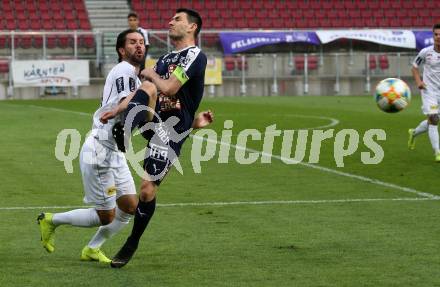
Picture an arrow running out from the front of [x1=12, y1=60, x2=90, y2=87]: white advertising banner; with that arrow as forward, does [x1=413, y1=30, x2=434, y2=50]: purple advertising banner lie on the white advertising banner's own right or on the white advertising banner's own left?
on the white advertising banner's own left

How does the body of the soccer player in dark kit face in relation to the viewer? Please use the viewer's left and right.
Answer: facing the viewer and to the left of the viewer

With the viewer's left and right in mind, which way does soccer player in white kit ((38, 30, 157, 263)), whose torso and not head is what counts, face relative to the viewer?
facing to the right of the viewer

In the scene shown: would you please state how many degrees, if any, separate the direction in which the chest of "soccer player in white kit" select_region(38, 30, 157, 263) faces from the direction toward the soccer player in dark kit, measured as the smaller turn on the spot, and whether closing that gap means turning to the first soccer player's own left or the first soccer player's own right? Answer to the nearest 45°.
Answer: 0° — they already face them

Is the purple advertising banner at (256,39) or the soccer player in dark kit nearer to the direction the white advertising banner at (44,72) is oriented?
the soccer player in dark kit

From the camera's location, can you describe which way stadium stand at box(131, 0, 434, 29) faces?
facing the viewer

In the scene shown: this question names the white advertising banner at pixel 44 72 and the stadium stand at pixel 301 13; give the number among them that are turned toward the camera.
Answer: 2

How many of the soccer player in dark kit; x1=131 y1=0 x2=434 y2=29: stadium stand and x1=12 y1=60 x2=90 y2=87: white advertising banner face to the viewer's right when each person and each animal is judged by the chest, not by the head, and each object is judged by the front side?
0

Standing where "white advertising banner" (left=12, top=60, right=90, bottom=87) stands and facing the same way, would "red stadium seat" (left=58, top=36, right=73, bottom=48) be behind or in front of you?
behind

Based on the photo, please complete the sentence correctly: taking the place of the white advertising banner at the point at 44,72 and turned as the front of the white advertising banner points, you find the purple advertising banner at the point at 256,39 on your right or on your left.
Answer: on your left

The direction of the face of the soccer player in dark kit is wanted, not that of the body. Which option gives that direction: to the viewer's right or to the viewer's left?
to the viewer's left

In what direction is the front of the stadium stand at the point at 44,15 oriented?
toward the camera

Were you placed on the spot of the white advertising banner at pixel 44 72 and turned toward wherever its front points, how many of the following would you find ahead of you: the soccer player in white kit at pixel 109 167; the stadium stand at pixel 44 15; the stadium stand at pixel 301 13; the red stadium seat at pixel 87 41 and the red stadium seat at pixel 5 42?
1

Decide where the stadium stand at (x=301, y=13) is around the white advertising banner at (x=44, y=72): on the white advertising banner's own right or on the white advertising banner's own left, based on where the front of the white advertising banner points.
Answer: on the white advertising banner's own left

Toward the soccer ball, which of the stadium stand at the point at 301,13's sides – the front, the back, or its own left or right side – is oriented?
front
